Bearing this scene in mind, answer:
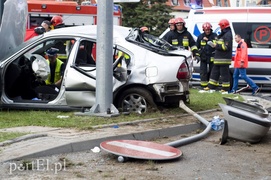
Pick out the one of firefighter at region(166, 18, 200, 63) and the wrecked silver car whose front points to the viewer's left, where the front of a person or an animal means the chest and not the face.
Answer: the wrecked silver car

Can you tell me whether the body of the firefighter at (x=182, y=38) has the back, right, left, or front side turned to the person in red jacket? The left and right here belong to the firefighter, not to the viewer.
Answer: left

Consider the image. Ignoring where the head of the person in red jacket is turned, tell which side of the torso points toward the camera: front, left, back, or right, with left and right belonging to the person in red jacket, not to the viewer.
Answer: left

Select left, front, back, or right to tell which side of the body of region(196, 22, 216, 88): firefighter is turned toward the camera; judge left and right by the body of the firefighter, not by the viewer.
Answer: front

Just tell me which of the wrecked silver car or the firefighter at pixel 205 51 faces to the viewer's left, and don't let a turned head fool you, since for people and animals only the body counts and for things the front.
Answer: the wrecked silver car

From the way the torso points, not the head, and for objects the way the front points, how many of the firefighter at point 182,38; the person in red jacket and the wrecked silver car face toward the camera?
1

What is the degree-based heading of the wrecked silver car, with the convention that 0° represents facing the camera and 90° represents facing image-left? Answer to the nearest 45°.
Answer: approximately 90°

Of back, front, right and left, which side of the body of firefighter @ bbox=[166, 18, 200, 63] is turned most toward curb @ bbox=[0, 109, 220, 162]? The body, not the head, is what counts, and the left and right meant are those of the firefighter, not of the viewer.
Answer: front

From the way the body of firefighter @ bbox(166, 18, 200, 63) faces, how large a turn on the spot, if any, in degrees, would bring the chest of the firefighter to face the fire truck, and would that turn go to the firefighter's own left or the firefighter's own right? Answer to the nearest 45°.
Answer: approximately 135° to the firefighter's own right

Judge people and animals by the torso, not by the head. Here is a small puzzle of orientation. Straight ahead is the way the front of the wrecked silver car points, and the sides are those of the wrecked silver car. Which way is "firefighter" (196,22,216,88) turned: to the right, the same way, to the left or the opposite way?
to the left
